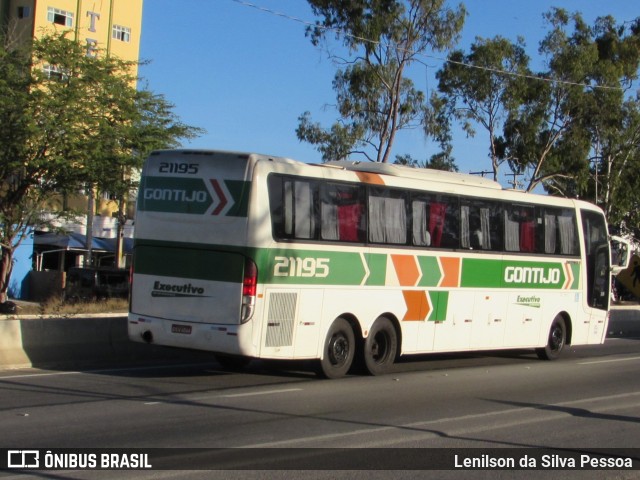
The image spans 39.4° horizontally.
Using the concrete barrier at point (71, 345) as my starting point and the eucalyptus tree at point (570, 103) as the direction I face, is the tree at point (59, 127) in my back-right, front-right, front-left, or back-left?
front-left

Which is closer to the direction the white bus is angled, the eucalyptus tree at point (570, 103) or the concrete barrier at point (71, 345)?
the eucalyptus tree

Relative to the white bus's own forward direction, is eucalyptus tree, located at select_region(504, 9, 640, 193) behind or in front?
in front

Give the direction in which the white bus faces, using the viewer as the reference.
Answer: facing away from the viewer and to the right of the viewer
